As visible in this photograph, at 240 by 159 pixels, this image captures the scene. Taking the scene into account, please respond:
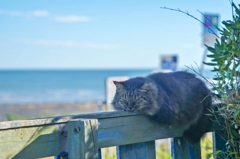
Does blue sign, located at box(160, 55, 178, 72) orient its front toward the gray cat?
yes

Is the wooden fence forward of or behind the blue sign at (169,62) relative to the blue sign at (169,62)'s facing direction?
forward

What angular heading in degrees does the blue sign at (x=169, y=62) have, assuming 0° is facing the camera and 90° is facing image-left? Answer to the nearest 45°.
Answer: approximately 0°
